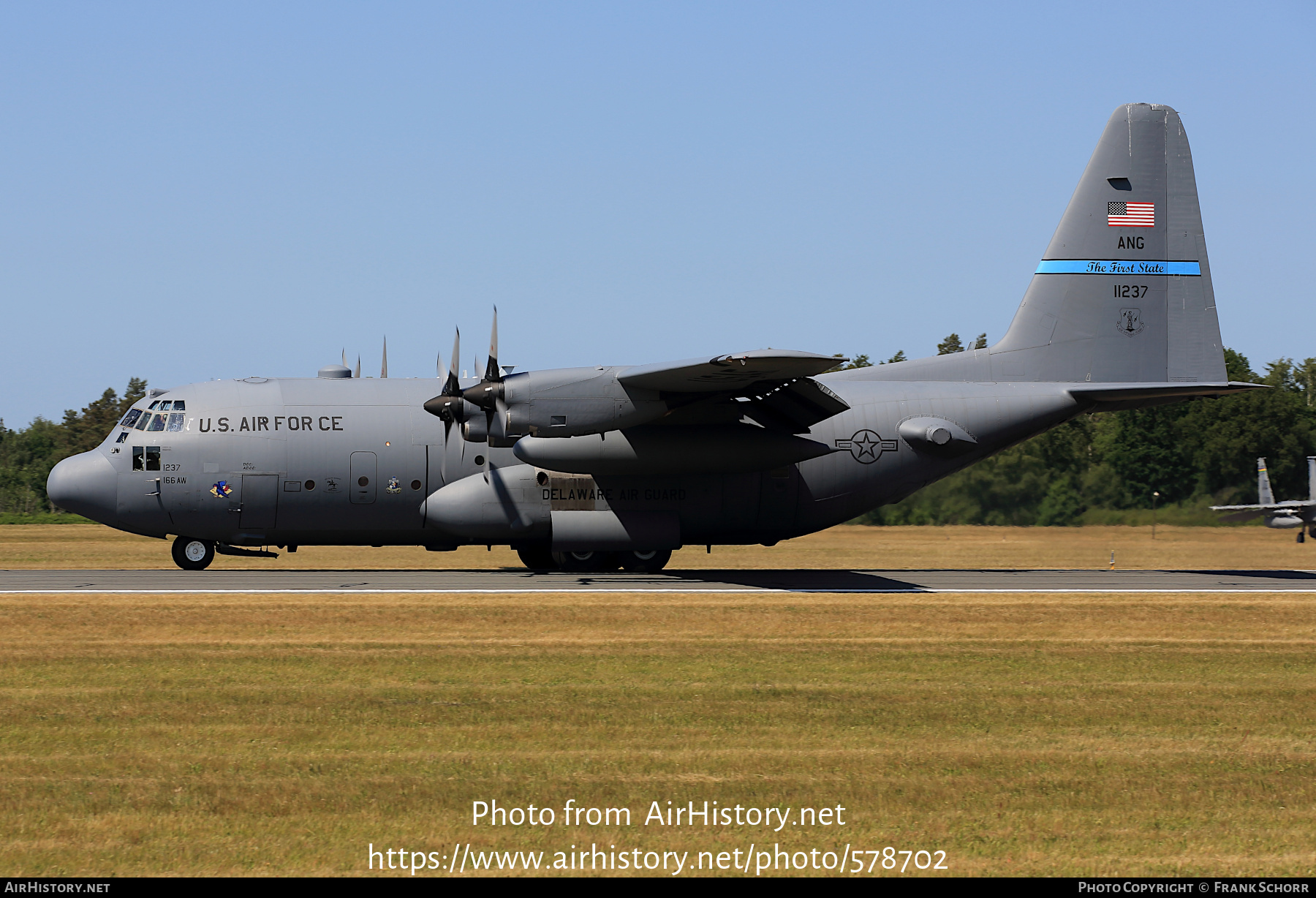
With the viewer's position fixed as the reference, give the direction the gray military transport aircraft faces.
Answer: facing to the left of the viewer

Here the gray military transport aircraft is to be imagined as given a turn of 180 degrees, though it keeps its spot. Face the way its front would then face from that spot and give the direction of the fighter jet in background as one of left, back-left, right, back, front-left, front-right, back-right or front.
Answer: front-left
